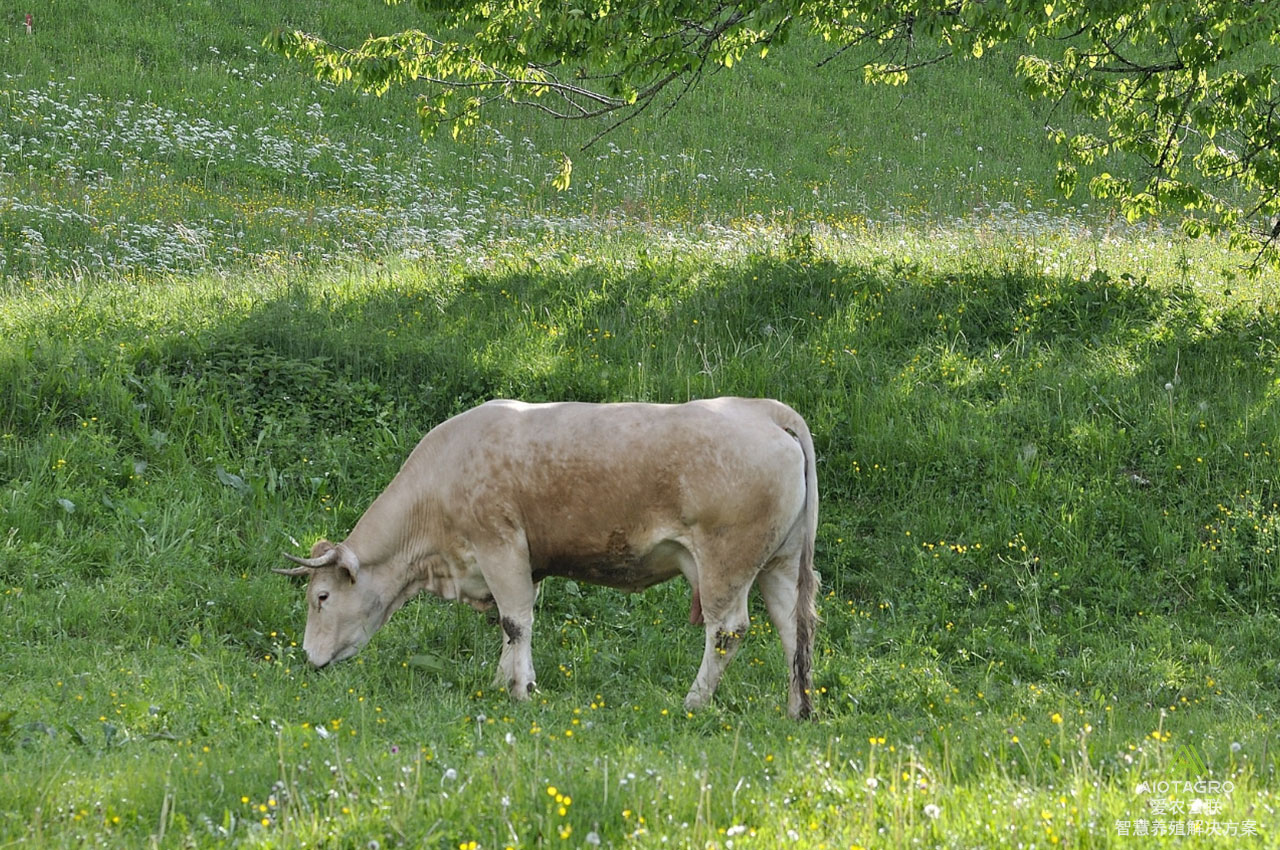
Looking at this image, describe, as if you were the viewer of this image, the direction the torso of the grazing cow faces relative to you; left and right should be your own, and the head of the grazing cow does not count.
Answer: facing to the left of the viewer
